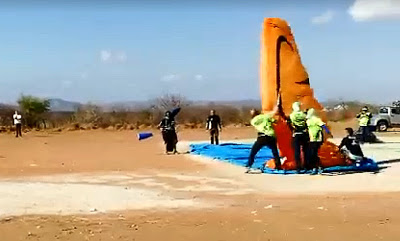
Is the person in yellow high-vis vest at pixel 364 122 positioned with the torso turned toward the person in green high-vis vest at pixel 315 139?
yes

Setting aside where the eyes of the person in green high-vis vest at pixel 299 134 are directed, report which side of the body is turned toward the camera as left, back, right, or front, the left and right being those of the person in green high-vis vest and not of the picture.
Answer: back

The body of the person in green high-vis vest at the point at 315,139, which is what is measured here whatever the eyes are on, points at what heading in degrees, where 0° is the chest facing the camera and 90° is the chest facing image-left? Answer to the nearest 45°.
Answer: approximately 225°

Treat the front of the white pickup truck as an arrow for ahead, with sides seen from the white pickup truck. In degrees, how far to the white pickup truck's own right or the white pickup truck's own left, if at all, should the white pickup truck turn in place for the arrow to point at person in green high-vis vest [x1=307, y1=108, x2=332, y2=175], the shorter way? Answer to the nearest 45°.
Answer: approximately 45° to the white pickup truck's own left

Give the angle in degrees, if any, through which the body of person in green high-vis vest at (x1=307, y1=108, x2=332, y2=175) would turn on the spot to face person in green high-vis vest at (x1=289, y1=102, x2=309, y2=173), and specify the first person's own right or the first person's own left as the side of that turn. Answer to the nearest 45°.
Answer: approximately 135° to the first person's own left

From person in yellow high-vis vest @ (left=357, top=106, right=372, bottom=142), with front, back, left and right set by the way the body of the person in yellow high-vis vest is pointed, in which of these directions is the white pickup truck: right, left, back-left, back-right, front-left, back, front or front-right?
back

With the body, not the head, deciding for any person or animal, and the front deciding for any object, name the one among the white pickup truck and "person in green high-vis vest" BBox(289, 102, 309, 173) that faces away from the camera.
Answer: the person in green high-vis vest

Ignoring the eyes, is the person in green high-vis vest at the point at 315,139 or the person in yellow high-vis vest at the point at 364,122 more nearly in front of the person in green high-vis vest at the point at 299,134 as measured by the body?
the person in yellow high-vis vest
